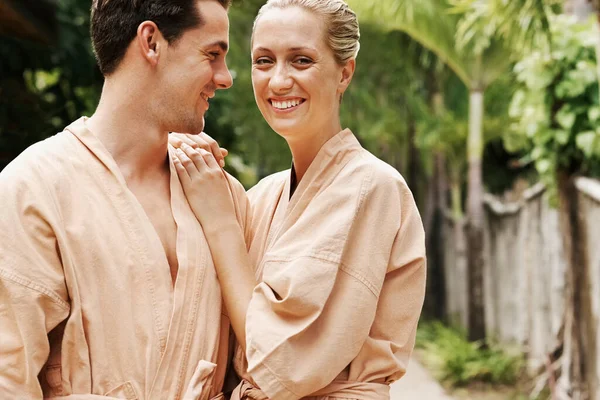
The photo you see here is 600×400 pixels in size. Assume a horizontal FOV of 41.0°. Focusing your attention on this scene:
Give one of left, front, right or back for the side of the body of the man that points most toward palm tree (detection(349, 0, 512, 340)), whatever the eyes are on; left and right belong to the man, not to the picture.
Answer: left

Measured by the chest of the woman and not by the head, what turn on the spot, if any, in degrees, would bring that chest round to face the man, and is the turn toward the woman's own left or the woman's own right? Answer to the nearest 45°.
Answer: approximately 45° to the woman's own right

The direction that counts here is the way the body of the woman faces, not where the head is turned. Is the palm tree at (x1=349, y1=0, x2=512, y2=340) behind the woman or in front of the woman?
behind

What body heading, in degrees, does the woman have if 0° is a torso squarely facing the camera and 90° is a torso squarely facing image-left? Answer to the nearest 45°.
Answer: approximately 45°

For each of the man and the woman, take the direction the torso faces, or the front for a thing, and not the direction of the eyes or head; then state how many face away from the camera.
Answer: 0

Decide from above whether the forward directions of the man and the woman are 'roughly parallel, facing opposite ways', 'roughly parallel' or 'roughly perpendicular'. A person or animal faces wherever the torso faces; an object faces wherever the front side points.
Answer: roughly perpendicular

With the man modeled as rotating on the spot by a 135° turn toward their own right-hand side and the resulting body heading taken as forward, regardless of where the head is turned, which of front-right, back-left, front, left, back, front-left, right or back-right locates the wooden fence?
back-right

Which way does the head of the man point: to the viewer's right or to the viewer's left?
to the viewer's right
